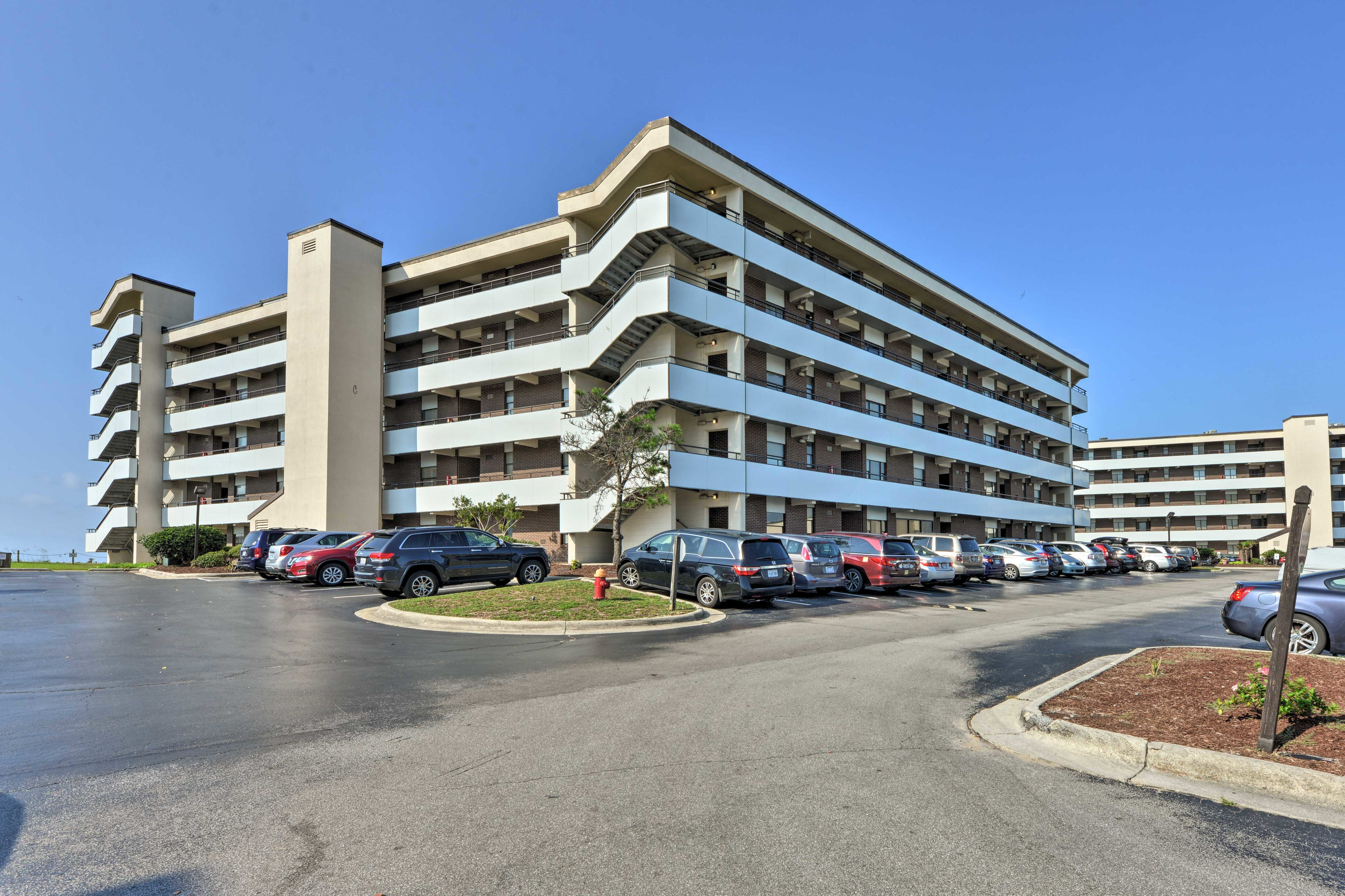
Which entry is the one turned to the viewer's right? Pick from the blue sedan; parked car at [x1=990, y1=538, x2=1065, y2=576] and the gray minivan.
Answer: the blue sedan

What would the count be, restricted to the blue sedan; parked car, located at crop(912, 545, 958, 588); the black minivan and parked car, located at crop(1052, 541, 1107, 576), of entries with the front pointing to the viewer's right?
1

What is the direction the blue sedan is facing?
to the viewer's right

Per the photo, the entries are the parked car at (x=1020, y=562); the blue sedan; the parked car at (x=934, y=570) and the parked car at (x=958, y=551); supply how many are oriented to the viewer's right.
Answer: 1

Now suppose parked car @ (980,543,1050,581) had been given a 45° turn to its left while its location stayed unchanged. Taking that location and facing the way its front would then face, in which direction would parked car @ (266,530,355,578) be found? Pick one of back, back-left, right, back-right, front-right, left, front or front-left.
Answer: front-left

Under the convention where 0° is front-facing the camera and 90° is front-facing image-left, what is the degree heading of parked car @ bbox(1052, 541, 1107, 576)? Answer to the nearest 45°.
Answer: approximately 135°

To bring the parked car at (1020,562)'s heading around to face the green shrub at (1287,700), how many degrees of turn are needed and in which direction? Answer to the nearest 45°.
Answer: approximately 135° to its left

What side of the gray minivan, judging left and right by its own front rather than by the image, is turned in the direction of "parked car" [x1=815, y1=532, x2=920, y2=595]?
right

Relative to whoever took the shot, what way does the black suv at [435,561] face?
facing away from the viewer and to the right of the viewer

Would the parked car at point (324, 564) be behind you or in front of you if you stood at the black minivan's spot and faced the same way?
in front

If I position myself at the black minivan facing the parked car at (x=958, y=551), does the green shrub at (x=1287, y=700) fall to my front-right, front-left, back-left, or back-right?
back-right

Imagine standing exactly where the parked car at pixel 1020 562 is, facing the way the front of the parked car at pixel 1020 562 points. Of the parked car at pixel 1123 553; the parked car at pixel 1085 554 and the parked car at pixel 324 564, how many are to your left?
1

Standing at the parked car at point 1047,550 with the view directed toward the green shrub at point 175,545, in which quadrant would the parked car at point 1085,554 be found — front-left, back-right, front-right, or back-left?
back-right

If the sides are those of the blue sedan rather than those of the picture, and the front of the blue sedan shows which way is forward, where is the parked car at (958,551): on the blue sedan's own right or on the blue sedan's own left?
on the blue sedan's own left

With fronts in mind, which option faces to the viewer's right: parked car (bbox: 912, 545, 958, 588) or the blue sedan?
the blue sedan
